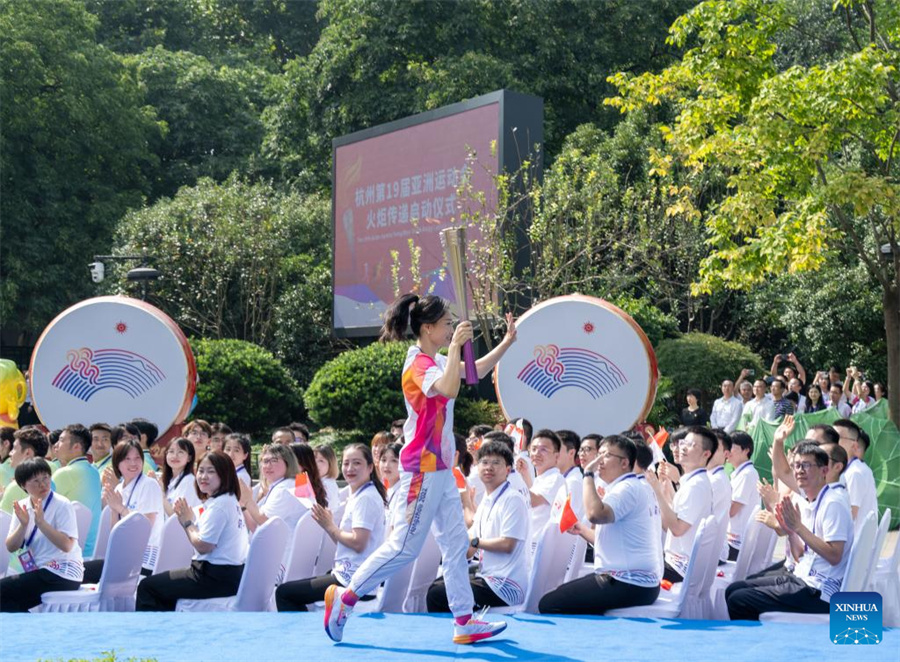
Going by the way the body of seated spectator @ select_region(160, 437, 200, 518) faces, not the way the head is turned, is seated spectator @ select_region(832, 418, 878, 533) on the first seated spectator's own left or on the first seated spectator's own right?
on the first seated spectator's own left

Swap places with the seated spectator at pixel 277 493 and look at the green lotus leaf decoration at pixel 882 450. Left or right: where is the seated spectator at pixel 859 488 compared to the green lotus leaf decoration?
right

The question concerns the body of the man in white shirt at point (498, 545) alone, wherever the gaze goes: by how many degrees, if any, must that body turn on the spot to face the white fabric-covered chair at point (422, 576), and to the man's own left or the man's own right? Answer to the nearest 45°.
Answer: approximately 90° to the man's own right

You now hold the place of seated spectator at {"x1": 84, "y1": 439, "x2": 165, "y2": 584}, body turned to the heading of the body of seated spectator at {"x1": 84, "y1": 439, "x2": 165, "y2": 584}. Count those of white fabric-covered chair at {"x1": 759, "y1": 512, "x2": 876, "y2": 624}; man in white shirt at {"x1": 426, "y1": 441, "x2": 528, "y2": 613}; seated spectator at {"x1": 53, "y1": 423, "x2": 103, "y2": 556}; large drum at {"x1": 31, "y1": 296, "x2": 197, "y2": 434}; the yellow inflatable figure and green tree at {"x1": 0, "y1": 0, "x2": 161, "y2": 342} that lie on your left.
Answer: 2

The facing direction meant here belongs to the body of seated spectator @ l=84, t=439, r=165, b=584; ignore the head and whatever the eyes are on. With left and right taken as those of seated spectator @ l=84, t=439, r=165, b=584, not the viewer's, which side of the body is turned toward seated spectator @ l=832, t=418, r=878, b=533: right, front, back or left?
left

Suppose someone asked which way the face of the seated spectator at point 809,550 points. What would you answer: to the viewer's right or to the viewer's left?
to the viewer's left

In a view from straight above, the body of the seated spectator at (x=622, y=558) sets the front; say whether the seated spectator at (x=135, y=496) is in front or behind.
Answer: in front

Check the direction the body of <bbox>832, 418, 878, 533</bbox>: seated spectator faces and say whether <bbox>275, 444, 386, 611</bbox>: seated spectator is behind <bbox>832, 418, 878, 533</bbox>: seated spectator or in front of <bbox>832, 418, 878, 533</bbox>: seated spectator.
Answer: in front

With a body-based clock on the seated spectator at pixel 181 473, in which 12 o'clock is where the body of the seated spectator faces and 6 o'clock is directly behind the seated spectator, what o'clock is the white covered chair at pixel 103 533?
The white covered chair is roughly at 2 o'clock from the seated spectator.

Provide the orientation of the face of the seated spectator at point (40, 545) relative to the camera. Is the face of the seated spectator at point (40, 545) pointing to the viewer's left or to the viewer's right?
to the viewer's right

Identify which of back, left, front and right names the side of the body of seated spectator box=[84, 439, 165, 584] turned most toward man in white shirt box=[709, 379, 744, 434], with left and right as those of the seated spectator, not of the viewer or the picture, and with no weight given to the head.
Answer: back

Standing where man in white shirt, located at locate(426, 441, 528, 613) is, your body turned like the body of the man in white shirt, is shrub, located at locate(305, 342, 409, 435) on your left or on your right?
on your right
